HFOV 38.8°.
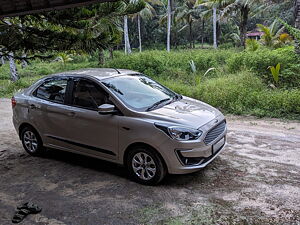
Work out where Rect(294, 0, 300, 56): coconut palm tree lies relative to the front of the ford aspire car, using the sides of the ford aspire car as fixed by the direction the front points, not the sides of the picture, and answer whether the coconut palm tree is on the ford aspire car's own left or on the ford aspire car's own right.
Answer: on the ford aspire car's own left

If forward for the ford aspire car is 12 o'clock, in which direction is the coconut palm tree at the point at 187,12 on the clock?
The coconut palm tree is roughly at 8 o'clock from the ford aspire car.

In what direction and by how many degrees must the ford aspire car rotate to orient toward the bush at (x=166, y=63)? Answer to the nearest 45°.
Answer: approximately 135° to its left

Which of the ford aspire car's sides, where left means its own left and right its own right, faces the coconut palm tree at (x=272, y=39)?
left

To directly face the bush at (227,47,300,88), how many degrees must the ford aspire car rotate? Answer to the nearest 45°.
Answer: approximately 90° to its left

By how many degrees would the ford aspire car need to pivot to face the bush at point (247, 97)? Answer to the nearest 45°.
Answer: approximately 90° to its left

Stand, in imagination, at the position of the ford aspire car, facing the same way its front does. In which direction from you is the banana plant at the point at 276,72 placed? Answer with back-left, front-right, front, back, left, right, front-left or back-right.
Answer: left
